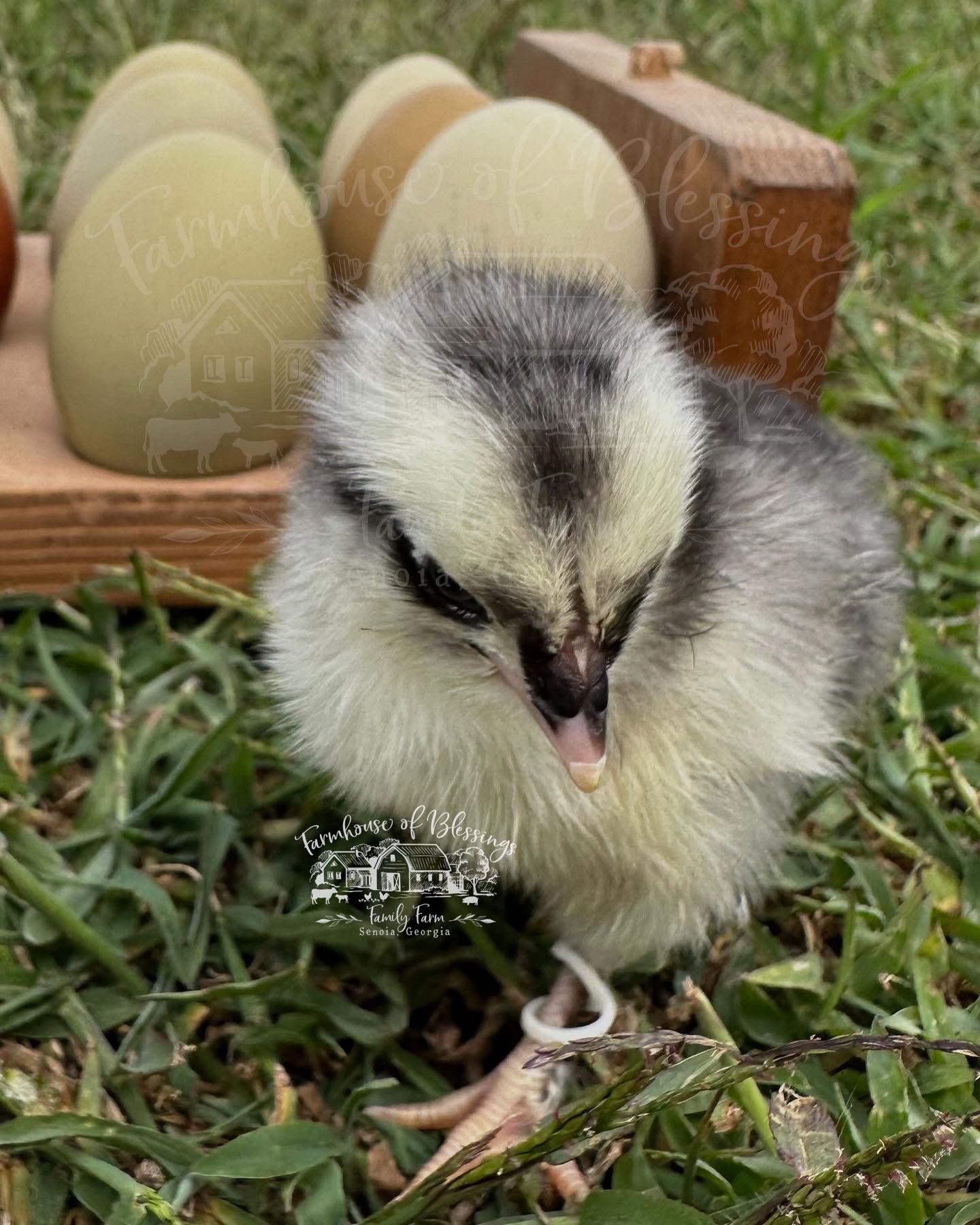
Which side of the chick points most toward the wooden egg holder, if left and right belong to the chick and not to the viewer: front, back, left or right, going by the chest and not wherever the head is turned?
back

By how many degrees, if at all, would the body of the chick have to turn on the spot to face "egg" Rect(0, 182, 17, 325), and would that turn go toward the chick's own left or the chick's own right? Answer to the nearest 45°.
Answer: approximately 135° to the chick's own right

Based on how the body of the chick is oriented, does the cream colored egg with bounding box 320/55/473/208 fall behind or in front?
behind

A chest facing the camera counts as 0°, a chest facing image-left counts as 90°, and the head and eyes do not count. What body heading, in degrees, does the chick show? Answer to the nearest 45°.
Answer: approximately 0°

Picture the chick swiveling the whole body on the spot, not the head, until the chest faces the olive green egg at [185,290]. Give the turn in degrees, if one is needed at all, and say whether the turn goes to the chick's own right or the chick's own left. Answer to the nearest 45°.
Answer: approximately 135° to the chick's own right

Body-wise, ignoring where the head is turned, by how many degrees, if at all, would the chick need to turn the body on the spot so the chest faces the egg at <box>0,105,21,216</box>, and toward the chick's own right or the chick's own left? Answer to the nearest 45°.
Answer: approximately 135° to the chick's own right

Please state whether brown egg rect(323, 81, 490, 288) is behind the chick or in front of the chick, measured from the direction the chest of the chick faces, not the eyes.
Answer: behind

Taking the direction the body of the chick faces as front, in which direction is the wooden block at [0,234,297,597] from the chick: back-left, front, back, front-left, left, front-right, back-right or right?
back-right
